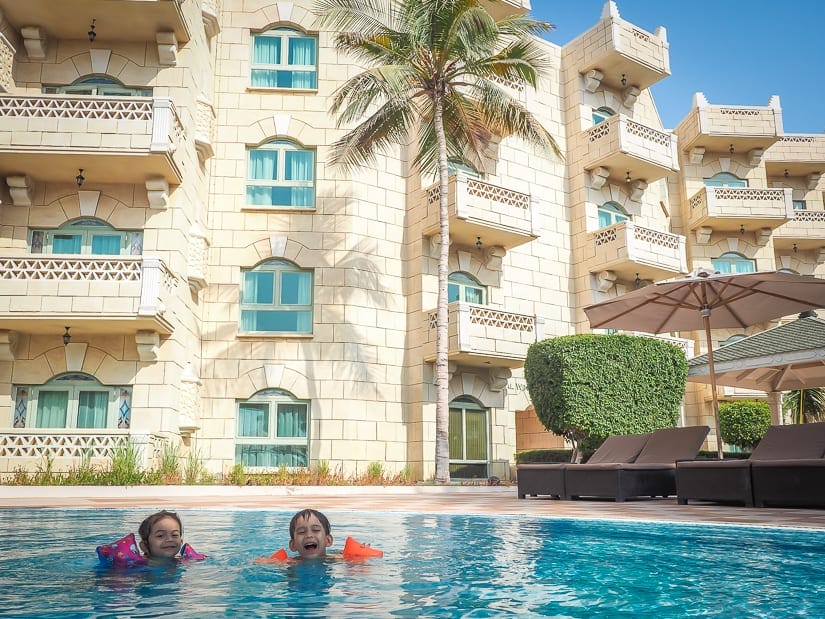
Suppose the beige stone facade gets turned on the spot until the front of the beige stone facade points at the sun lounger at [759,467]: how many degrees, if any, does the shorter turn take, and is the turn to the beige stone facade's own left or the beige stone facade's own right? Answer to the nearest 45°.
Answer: approximately 45° to the beige stone facade's own left

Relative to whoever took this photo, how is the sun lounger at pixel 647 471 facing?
facing the viewer and to the left of the viewer

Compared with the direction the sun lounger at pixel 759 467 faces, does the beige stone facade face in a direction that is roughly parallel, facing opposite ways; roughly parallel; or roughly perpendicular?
roughly perpendicular

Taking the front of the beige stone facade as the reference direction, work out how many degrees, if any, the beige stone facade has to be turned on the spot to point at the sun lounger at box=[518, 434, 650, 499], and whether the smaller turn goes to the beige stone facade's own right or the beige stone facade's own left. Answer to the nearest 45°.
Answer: approximately 45° to the beige stone facade's own left

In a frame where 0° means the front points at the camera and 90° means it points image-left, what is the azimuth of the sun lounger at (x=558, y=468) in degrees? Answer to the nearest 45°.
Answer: approximately 45°

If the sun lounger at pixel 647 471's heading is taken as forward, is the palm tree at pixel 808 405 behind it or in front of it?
behind

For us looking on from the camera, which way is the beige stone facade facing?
facing the viewer

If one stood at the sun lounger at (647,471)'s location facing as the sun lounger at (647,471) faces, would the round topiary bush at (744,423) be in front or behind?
behind

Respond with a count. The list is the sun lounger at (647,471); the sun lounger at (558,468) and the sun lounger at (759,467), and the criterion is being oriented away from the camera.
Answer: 0

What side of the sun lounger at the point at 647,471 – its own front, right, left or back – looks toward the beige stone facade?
right

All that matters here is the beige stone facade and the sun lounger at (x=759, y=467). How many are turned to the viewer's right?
0

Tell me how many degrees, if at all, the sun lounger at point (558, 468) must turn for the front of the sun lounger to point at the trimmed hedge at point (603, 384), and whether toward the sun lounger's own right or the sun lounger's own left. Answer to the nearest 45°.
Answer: approximately 135° to the sun lounger's own right

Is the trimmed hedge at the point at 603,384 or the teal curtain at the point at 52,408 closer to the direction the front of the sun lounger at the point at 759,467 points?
the teal curtain

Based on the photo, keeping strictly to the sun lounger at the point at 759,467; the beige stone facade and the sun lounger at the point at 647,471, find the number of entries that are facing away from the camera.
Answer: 0

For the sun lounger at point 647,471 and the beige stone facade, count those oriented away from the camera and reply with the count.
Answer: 0
